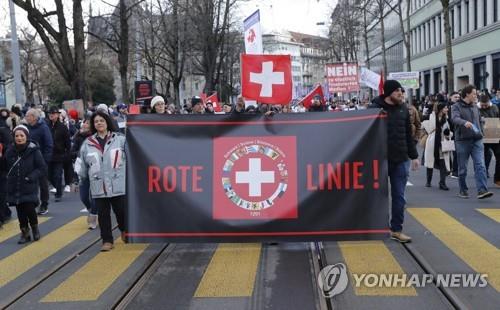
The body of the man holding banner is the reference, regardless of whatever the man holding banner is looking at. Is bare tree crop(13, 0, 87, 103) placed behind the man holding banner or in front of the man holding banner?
behind

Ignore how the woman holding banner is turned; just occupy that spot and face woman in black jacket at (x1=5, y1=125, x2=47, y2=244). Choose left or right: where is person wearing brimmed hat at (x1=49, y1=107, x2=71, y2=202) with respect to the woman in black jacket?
right

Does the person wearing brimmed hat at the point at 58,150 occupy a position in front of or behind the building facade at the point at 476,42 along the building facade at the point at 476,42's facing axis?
in front

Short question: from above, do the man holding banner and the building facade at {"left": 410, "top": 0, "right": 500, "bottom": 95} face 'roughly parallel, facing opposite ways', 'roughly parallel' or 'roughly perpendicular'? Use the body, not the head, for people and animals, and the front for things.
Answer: roughly perpendicular

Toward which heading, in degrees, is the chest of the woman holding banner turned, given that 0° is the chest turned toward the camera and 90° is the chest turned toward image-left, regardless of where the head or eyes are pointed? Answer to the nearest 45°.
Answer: approximately 0°

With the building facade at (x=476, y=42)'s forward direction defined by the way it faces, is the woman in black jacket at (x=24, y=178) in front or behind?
in front

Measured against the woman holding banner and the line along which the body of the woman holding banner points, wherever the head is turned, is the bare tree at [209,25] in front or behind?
behind

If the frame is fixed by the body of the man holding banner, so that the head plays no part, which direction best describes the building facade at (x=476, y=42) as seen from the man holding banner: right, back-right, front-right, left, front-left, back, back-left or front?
back-left

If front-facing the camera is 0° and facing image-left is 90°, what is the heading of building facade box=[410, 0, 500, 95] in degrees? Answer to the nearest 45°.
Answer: approximately 45°

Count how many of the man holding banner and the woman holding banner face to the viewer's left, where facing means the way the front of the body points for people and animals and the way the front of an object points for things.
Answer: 0

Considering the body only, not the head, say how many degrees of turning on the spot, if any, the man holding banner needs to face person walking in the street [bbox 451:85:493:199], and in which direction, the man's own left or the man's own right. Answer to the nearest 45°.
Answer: approximately 135° to the man's own left
